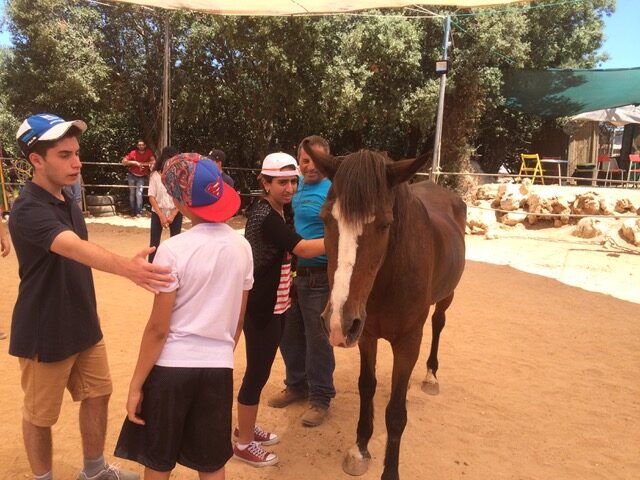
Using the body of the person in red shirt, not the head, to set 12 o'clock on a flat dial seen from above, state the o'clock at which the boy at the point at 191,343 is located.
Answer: The boy is roughly at 12 o'clock from the person in red shirt.

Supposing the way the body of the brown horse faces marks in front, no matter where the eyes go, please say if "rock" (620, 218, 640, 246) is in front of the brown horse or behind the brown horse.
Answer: behind

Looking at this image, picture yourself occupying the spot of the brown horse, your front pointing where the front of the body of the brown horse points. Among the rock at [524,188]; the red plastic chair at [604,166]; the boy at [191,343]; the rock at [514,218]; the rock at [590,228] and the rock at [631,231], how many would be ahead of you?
1

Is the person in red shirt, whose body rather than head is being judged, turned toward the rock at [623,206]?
no

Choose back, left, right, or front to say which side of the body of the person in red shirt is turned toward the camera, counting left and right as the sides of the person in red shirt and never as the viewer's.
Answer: front

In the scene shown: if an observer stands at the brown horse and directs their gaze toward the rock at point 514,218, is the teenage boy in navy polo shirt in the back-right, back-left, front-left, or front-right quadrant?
back-left

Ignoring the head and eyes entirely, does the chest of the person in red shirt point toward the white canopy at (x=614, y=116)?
no

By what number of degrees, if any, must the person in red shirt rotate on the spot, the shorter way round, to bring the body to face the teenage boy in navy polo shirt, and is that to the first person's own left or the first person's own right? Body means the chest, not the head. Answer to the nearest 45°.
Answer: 0° — they already face them

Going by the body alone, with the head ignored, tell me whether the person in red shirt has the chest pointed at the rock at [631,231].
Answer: no

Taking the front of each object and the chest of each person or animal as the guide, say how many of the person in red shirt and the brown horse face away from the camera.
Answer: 0

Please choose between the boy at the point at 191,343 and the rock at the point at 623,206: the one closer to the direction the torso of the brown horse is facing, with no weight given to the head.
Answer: the boy

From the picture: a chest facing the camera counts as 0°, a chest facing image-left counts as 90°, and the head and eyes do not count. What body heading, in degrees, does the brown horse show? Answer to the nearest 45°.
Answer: approximately 45°

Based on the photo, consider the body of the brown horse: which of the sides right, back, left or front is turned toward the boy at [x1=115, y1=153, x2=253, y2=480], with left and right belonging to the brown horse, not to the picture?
front
